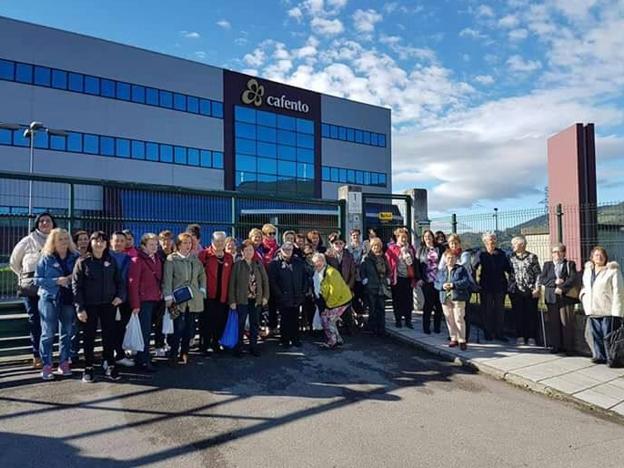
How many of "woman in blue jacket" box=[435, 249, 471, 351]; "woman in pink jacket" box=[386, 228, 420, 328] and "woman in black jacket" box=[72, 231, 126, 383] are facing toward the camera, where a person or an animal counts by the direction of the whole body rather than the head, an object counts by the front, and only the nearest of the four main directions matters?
3

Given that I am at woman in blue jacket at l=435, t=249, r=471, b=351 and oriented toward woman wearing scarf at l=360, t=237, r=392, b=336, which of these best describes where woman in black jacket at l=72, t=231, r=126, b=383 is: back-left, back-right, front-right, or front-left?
front-left

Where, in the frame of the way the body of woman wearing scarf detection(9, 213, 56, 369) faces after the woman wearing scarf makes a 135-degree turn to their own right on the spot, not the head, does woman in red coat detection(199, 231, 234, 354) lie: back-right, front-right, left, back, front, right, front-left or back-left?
back

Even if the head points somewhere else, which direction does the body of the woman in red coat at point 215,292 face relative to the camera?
toward the camera

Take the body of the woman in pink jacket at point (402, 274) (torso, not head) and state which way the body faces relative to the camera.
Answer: toward the camera

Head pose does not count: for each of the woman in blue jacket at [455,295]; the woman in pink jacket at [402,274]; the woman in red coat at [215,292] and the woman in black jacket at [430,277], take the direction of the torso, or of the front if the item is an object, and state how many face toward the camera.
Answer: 4

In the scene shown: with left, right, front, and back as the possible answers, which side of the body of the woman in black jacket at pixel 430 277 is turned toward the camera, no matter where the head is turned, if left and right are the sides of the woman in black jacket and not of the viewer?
front

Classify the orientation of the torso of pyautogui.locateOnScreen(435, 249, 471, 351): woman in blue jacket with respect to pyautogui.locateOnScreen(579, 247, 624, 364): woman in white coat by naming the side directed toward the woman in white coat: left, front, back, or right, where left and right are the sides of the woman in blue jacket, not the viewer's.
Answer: left

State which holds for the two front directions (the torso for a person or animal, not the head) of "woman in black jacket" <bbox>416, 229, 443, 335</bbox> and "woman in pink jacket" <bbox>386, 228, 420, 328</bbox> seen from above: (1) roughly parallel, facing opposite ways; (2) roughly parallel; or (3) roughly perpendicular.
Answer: roughly parallel

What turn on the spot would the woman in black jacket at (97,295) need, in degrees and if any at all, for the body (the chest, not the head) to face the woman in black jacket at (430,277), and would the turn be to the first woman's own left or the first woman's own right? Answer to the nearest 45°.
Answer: approximately 90° to the first woman's own left

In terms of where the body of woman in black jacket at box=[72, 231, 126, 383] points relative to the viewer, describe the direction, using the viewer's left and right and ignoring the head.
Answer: facing the viewer

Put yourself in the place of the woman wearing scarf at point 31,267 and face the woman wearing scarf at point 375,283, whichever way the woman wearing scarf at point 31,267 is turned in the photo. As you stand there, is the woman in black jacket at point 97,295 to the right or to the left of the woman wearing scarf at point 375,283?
right
